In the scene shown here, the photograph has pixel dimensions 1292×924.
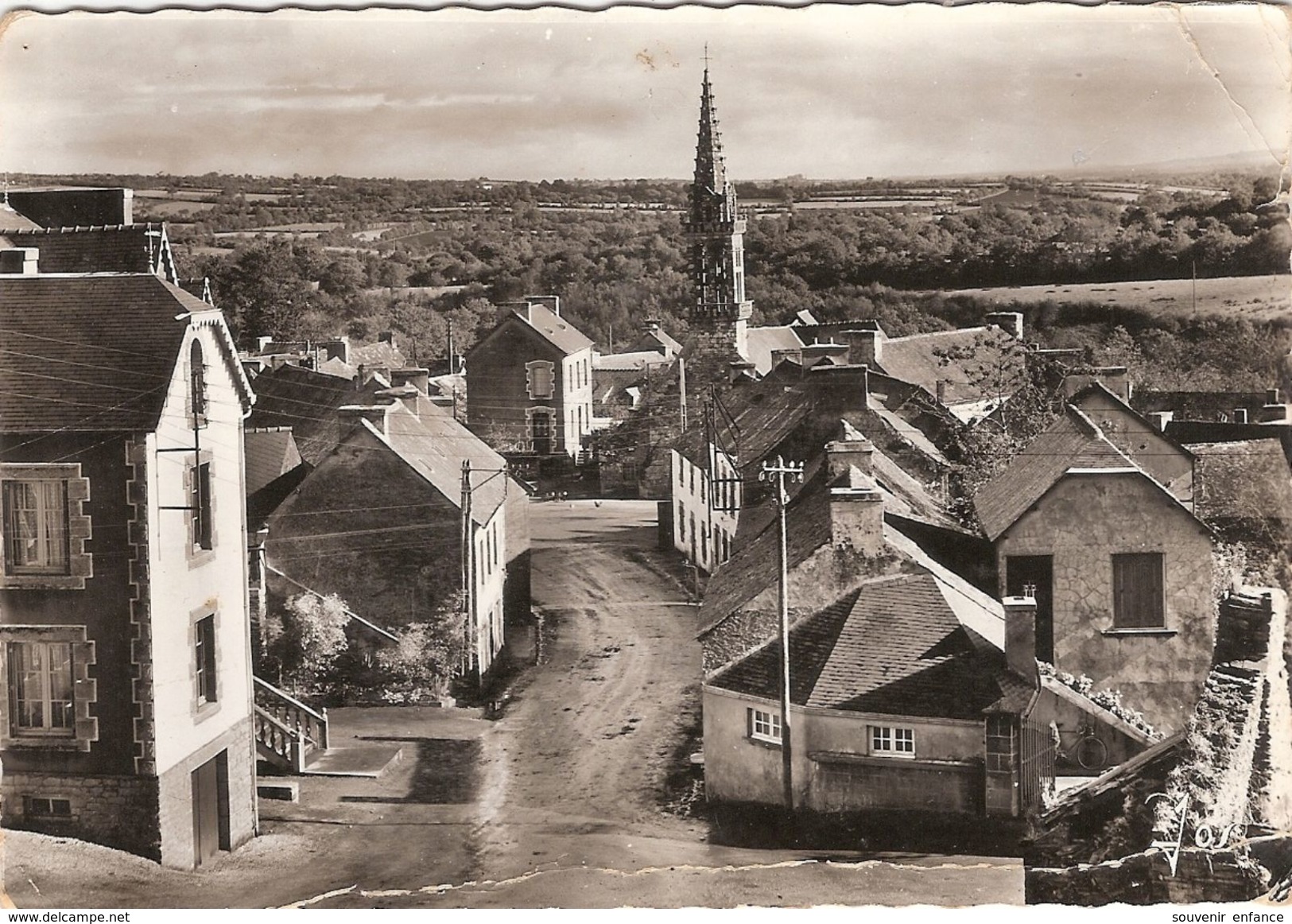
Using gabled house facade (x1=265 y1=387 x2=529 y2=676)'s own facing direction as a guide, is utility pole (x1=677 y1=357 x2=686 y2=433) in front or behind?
in front

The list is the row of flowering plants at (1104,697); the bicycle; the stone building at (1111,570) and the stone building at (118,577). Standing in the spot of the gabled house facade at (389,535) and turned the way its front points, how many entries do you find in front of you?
3

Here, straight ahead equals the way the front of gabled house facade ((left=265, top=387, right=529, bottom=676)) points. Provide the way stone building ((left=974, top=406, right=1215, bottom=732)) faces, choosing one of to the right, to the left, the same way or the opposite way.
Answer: to the right

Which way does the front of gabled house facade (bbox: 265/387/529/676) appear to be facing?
to the viewer's right

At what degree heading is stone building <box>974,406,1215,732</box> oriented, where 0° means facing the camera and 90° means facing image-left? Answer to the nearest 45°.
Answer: approximately 0°

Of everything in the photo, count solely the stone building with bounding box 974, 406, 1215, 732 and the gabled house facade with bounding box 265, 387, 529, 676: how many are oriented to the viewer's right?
1
